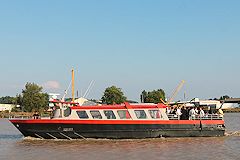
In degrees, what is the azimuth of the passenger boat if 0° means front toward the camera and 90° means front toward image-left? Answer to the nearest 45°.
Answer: approximately 90°
